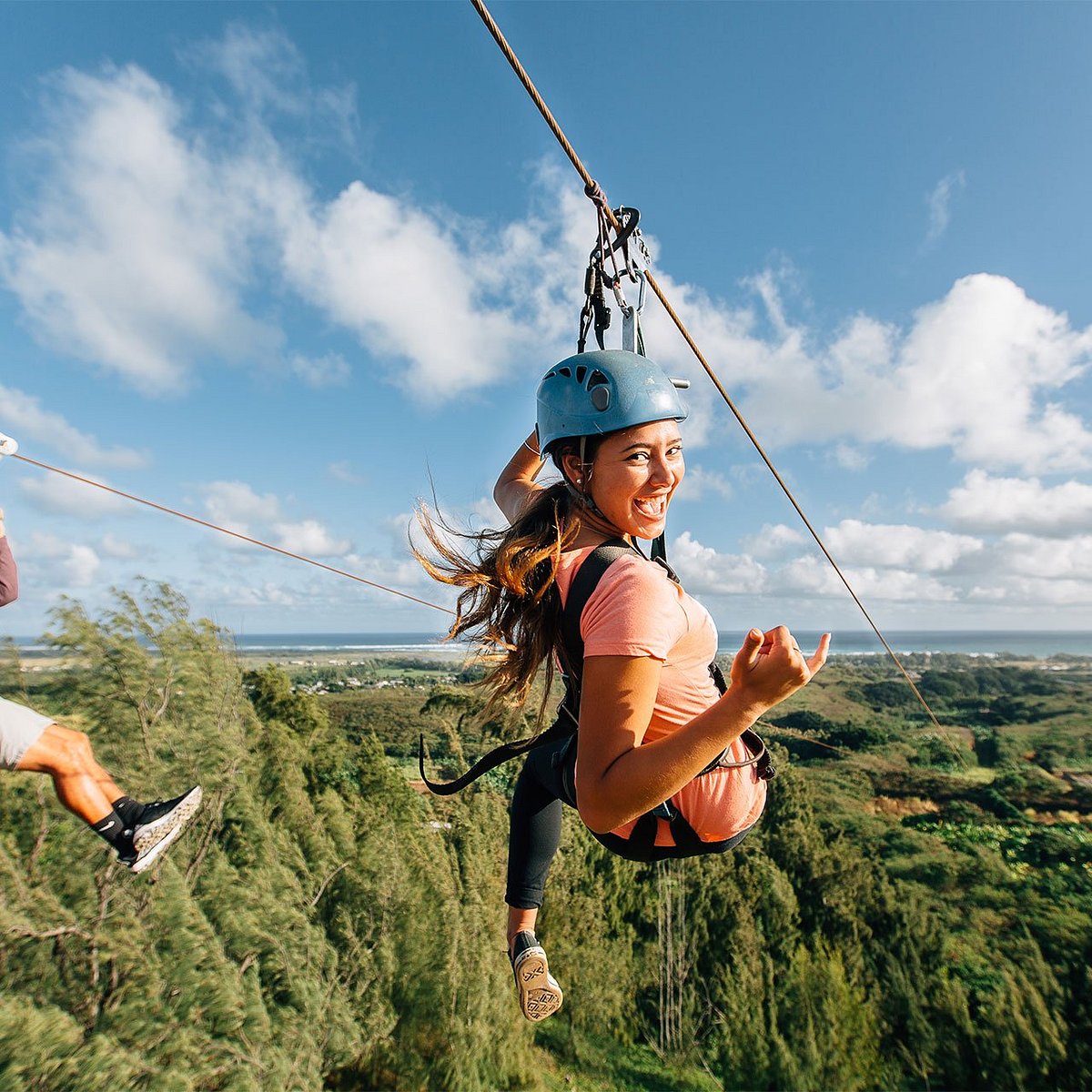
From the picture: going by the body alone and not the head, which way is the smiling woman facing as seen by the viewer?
to the viewer's right
